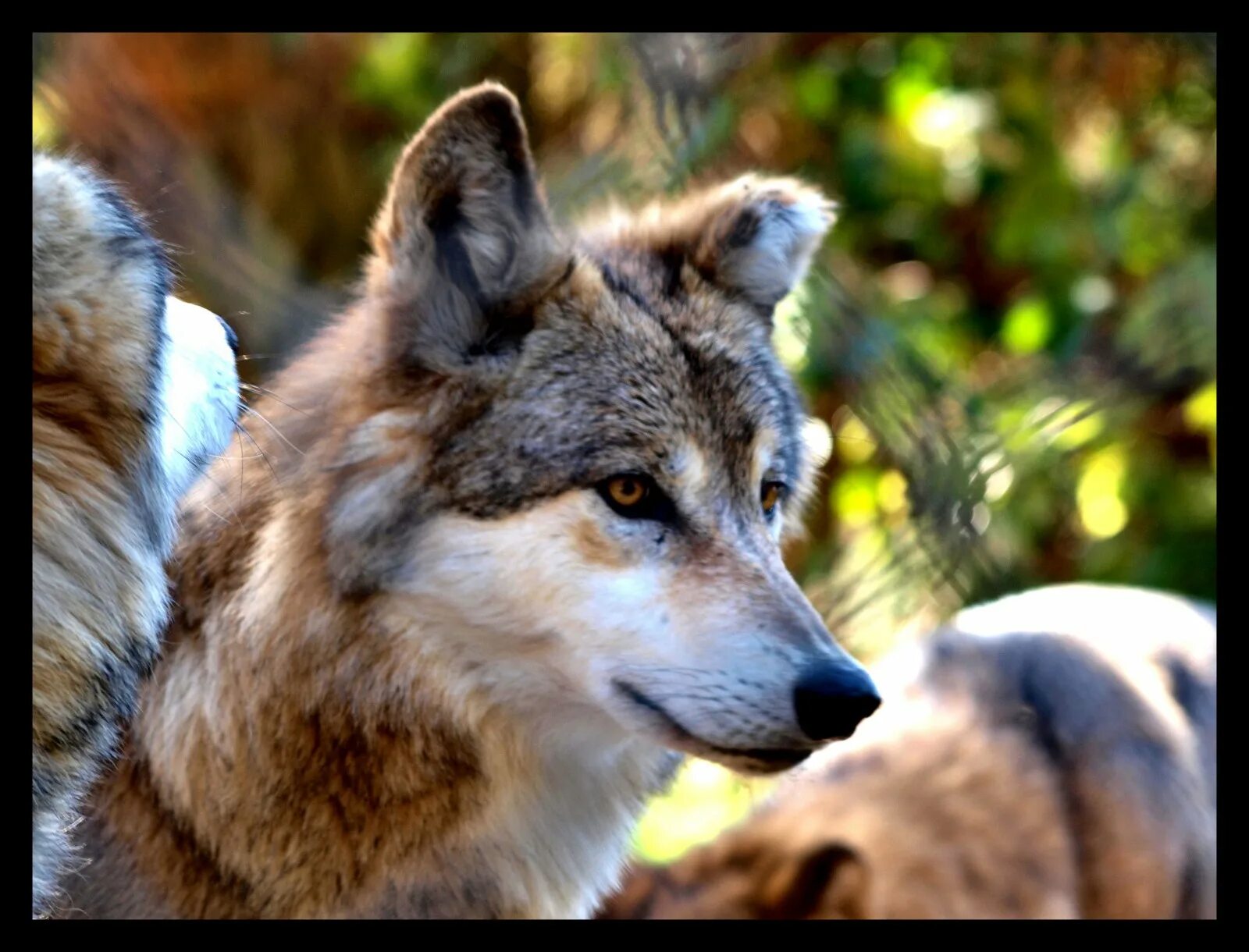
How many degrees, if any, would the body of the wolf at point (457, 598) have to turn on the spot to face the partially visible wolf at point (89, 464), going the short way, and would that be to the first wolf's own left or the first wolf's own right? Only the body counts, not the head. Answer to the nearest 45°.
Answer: approximately 90° to the first wolf's own right

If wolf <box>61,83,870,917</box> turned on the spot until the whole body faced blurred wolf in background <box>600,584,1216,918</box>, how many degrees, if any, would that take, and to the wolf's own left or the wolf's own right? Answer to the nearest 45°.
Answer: approximately 90° to the wolf's own left

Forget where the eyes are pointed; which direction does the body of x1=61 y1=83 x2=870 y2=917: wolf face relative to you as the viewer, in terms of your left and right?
facing the viewer and to the right of the viewer
